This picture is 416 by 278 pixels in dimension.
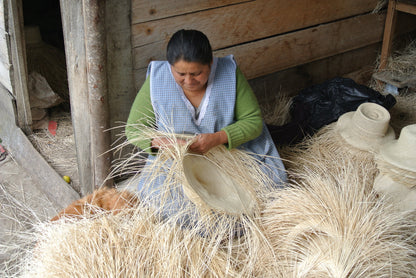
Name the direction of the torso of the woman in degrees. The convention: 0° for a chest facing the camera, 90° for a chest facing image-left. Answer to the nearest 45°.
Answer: approximately 0°

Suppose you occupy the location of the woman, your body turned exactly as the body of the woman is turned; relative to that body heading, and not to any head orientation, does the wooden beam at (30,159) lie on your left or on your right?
on your right

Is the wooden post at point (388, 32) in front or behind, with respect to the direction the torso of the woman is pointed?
behind

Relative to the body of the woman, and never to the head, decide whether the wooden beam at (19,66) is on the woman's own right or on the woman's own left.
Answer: on the woman's own right

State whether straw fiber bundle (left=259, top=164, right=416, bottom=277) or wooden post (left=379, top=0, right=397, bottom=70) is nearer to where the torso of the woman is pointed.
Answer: the straw fiber bundle

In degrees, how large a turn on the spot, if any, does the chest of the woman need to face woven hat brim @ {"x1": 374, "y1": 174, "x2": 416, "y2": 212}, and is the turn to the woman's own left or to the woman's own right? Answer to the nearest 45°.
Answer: approximately 90° to the woman's own left

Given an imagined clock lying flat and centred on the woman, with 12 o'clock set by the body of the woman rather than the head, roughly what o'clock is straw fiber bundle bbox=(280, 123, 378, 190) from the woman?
The straw fiber bundle is roughly at 8 o'clock from the woman.

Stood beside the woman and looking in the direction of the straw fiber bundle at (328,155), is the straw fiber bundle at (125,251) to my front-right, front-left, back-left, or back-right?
back-right

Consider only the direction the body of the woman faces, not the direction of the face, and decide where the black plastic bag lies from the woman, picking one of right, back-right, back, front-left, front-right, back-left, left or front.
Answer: back-left

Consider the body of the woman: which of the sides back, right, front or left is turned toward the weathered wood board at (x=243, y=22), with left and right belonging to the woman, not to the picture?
back
